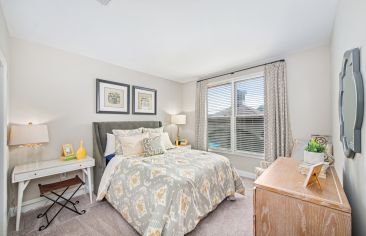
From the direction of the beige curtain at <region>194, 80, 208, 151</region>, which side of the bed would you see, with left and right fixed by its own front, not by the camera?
left

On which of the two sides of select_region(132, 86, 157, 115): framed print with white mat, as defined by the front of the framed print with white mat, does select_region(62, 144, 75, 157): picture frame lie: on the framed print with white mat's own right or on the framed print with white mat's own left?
on the framed print with white mat's own right

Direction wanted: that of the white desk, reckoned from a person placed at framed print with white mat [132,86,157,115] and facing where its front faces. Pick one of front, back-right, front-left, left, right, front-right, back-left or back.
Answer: right

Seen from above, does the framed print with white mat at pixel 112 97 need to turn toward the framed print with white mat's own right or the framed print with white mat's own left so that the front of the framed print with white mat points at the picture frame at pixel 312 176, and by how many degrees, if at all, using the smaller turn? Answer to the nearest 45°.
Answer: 0° — it already faces it

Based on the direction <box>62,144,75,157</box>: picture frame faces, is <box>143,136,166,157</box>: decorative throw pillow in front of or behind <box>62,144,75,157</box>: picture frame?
in front

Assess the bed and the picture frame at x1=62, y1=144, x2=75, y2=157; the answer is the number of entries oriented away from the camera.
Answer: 0

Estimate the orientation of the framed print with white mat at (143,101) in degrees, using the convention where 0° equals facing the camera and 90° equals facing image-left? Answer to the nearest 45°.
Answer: approximately 315°

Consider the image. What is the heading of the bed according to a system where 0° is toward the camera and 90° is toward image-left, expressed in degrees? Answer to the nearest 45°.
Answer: approximately 315°

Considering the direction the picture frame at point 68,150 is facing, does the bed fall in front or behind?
in front

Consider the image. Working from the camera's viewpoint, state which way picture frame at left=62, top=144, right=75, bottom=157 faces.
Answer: facing the viewer and to the right of the viewer
